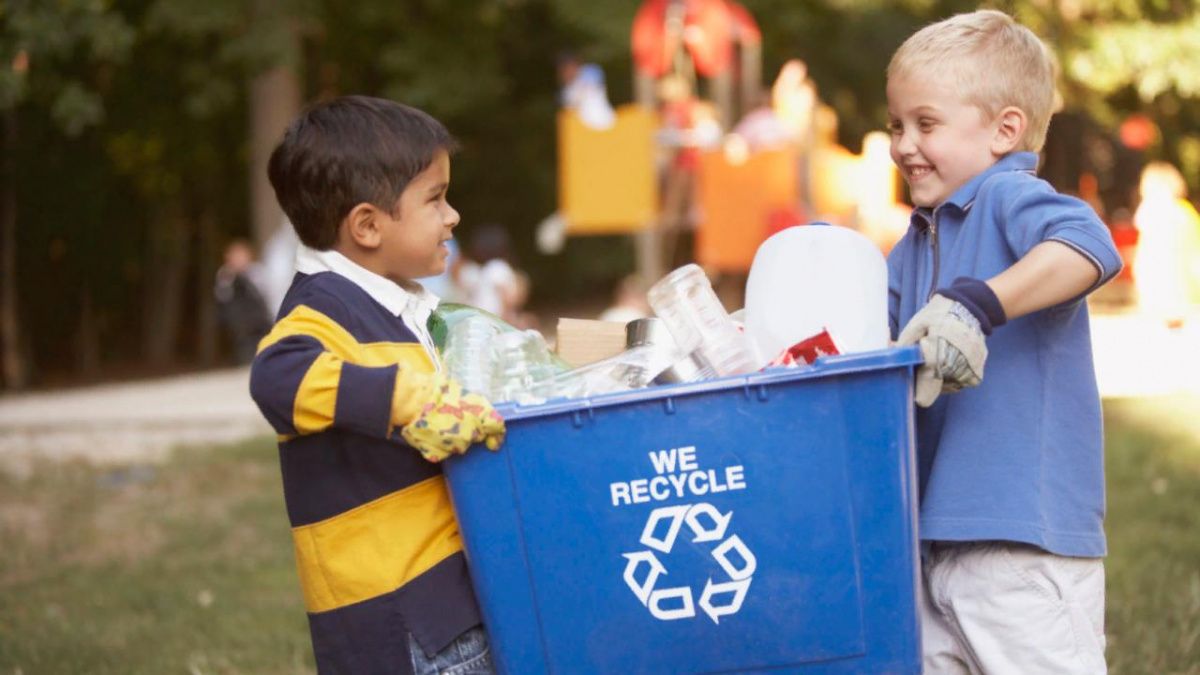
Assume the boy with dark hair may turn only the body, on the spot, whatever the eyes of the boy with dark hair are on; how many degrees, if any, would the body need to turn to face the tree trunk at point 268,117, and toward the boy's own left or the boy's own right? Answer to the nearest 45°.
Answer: approximately 90° to the boy's own left

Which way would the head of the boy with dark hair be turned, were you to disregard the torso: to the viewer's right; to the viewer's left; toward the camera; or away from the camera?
to the viewer's right

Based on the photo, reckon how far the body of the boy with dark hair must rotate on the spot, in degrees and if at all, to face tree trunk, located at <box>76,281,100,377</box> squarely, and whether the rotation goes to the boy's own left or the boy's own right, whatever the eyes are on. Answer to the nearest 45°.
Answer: approximately 90° to the boy's own left

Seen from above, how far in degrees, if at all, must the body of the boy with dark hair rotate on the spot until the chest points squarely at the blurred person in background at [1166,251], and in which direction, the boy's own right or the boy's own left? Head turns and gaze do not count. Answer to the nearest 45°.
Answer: approximately 45° to the boy's own left

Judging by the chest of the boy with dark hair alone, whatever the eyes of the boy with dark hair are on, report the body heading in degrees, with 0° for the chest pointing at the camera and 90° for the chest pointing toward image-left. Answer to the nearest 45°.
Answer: approximately 270°

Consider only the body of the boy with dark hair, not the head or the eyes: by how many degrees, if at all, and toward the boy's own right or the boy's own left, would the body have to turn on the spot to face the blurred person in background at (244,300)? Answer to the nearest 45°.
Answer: approximately 90° to the boy's own left

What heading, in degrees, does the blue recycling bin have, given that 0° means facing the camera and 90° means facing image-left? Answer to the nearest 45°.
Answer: approximately 0°

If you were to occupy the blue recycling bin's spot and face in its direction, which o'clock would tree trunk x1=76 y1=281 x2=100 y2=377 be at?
The tree trunk is roughly at 5 o'clock from the blue recycling bin.

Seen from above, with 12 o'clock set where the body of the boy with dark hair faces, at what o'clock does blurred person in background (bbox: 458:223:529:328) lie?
The blurred person in background is roughly at 9 o'clock from the boy with dark hair.
